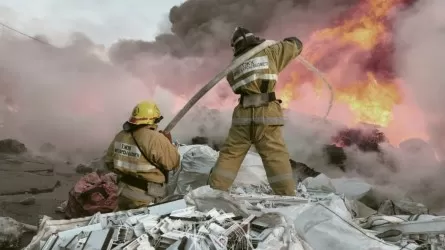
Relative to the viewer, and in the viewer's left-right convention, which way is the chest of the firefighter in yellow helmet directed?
facing away from the viewer and to the right of the viewer

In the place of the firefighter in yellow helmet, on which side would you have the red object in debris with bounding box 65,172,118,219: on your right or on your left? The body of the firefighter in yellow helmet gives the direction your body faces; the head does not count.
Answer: on your left

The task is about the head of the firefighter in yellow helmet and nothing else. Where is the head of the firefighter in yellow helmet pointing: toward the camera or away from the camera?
away from the camera

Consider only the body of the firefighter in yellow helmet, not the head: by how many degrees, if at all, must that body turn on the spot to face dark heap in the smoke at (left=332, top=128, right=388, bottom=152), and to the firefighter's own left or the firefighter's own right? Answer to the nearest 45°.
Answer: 0° — they already face it
